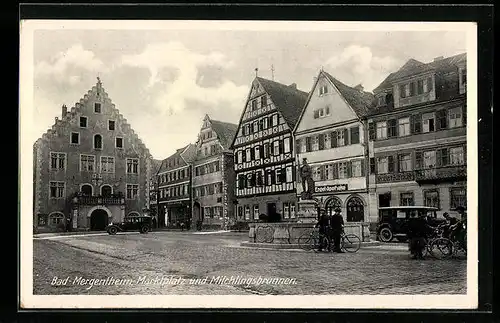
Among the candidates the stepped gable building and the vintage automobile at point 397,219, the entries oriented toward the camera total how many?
1

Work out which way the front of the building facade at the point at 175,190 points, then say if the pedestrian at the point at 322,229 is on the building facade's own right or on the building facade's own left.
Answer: on the building facade's own left
